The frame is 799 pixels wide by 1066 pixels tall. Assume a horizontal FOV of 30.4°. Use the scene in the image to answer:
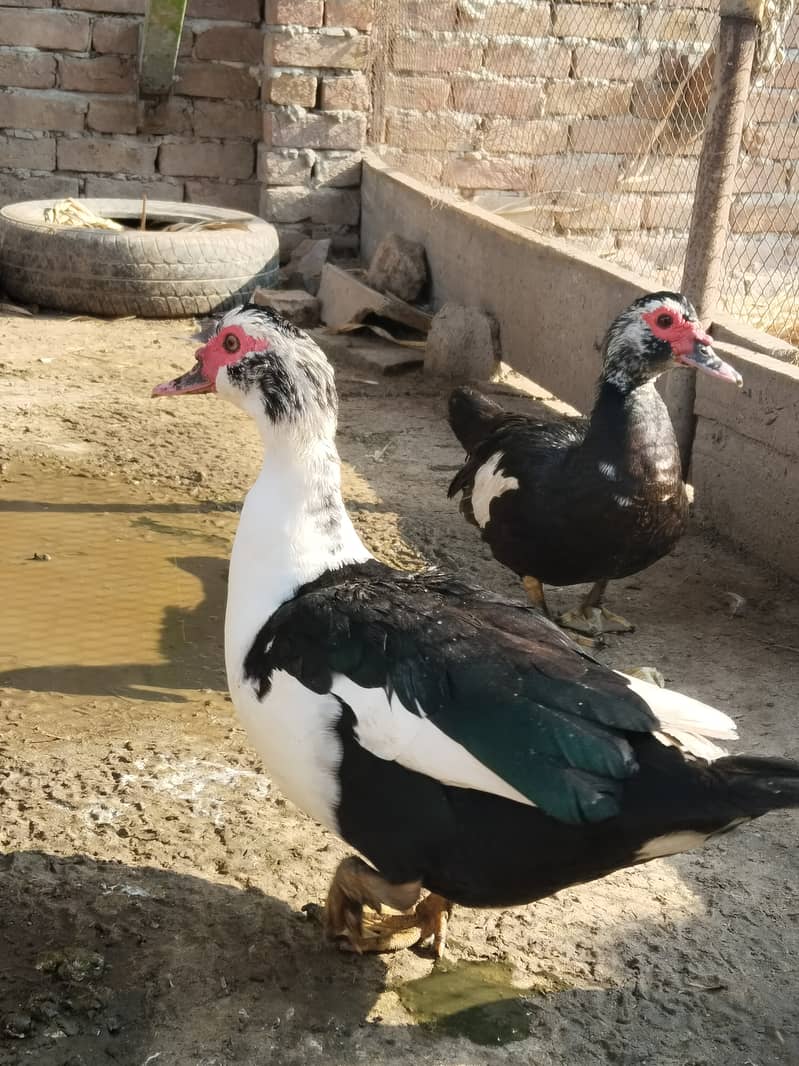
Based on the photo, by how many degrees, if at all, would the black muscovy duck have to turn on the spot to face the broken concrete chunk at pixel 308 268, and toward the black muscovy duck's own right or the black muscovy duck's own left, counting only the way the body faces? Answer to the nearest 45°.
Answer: approximately 180°

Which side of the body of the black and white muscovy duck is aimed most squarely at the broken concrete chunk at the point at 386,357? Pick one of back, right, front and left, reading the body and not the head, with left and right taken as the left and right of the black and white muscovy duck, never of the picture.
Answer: right

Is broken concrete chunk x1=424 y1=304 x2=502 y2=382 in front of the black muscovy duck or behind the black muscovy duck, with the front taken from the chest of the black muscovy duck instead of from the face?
behind

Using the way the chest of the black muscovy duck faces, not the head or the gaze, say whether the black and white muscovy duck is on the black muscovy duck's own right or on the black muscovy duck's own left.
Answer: on the black muscovy duck's own right

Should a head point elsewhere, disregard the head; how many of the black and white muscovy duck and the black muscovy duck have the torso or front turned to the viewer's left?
1

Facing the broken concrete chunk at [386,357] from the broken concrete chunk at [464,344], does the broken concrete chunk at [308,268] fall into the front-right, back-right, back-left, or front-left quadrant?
front-right

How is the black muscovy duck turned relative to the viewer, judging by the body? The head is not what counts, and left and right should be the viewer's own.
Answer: facing the viewer and to the right of the viewer

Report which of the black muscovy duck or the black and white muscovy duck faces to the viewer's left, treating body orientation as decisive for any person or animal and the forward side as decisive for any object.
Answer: the black and white muscovy duck

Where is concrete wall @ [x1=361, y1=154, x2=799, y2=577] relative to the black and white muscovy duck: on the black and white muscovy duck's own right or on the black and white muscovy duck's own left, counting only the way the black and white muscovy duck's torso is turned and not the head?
on the black and white muscovy duck's own right

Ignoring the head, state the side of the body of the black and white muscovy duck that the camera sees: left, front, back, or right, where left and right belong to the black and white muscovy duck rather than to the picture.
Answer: left

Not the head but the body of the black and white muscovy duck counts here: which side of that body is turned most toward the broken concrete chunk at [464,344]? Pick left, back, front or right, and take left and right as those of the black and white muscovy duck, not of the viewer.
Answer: right
